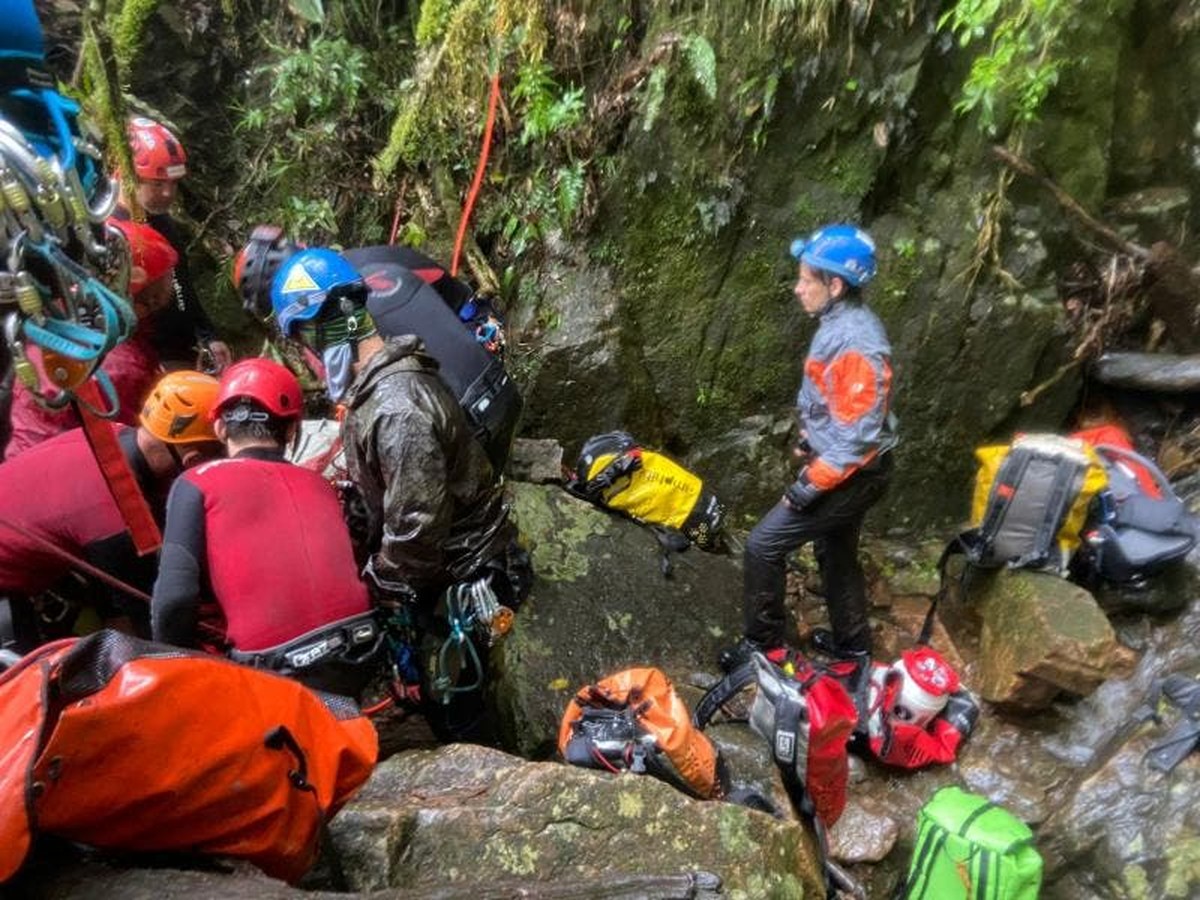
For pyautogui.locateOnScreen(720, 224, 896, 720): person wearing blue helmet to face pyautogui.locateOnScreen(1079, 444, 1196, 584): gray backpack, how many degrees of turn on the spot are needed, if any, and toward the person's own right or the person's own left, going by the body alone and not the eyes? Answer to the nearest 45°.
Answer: approximately 180°

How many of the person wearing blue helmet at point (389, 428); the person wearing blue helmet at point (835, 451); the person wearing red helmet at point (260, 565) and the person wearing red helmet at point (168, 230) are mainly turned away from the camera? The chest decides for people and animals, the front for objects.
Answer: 1

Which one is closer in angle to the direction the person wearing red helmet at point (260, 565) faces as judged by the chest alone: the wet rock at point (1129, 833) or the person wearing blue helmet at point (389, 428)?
the person wearing blue helmet

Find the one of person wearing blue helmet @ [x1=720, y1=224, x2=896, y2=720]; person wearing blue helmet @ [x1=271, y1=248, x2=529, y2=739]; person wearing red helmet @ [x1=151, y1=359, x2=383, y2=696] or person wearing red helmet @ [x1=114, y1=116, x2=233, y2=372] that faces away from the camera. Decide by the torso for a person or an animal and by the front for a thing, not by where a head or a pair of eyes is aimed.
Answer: person wearing red helmet @ [x1=151, y1=359, x2=383, y2=696]

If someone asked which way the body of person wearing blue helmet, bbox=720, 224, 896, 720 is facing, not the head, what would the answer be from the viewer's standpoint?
to the viewer's left

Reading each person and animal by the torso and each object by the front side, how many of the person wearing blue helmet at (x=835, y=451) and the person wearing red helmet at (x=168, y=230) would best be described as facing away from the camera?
0

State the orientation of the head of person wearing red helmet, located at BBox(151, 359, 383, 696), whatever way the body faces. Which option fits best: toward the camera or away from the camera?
away from the camera

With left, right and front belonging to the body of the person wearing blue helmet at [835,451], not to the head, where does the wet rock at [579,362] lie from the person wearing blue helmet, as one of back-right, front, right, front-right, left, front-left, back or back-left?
front-right

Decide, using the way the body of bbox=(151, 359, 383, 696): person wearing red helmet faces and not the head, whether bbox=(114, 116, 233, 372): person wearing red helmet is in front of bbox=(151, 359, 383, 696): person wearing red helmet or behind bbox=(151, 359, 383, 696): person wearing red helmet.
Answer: in front

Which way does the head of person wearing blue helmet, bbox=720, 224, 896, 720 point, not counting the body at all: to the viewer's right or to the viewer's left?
to the viewer's left

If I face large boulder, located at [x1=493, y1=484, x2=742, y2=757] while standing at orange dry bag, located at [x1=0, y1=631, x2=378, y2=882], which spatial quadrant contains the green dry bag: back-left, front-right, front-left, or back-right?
front-right

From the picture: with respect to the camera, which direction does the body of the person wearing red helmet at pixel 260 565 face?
away from the camera

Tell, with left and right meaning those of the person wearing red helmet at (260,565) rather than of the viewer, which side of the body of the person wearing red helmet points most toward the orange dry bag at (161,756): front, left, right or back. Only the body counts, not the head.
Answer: back

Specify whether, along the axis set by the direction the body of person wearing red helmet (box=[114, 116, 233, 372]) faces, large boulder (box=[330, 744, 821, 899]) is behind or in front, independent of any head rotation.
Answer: in front
